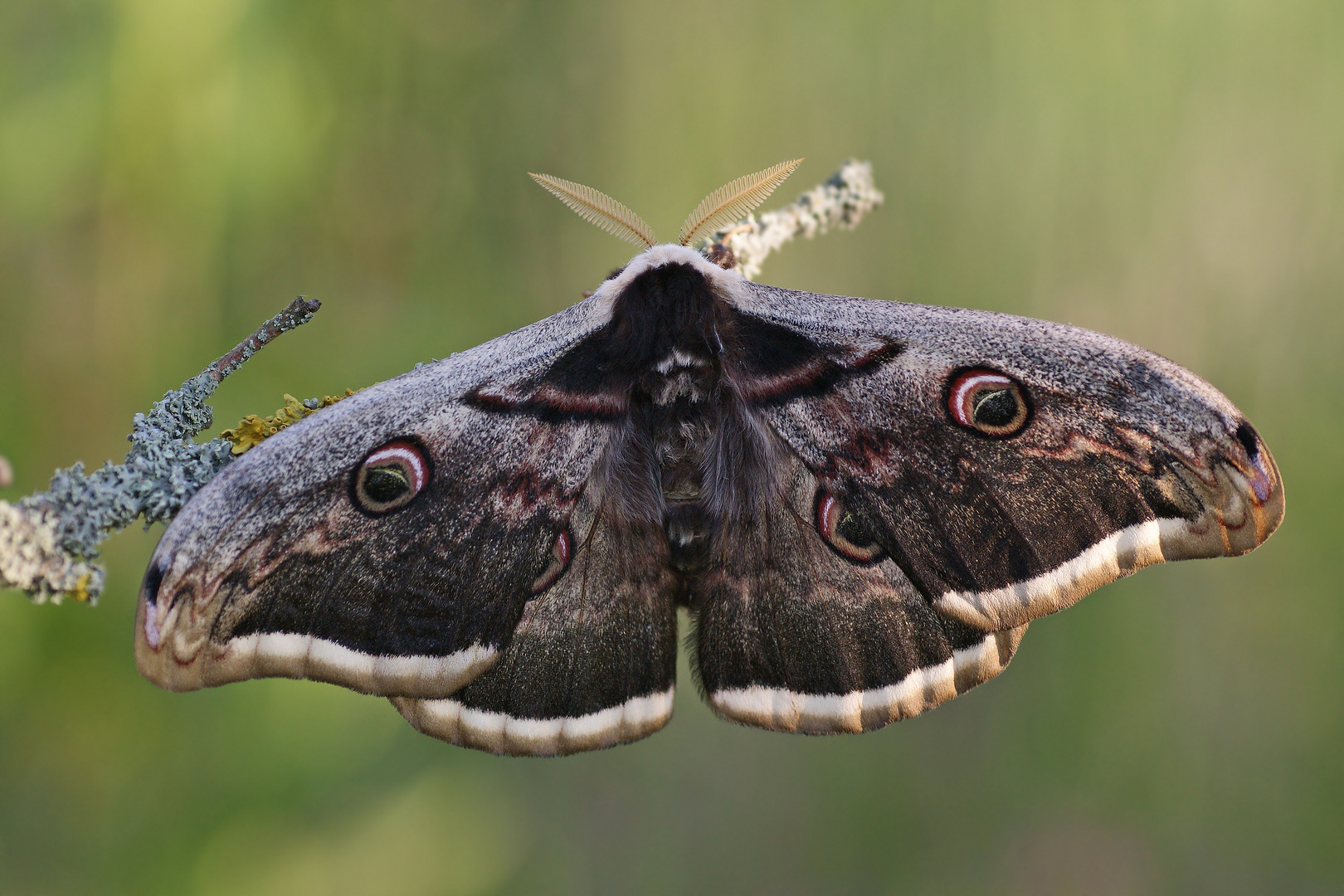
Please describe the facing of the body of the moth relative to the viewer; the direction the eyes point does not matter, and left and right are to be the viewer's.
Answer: facing away from the viewer

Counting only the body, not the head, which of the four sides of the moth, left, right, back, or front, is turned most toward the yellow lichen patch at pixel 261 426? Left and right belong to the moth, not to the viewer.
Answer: left

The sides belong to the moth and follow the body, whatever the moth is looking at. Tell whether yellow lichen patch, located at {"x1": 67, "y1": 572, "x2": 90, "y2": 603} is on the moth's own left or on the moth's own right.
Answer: on the moth's own left
